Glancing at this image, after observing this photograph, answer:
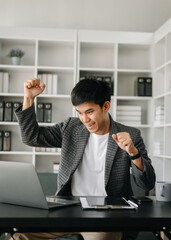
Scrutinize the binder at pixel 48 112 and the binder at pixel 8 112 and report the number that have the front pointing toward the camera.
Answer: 2

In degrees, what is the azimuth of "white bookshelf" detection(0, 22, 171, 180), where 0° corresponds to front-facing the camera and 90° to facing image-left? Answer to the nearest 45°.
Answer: approximately 0°

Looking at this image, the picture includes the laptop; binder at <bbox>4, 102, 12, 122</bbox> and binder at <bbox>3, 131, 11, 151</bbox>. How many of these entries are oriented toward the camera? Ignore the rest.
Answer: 2

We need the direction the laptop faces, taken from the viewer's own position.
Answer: facing away from the viewer and to the right of the viewer

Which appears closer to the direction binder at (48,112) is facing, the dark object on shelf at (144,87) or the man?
the man

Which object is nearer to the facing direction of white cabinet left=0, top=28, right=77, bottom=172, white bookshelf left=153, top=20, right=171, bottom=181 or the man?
the man
